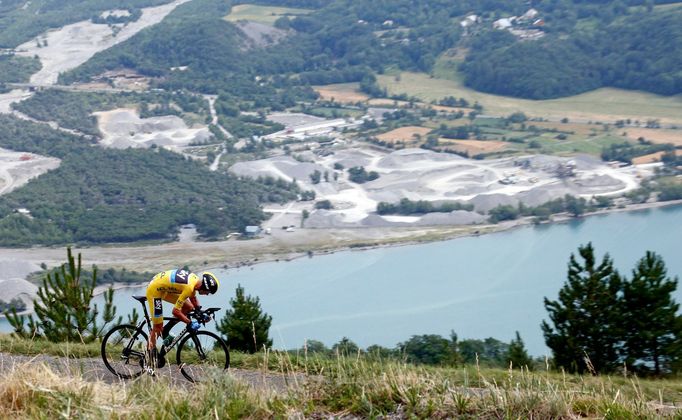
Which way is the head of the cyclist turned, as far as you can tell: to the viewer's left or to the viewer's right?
to the viewer's right

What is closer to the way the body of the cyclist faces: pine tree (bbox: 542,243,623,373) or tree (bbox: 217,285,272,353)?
the pine tree

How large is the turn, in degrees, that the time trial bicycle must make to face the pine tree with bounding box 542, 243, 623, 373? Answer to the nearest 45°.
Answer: approximately 45° to its left

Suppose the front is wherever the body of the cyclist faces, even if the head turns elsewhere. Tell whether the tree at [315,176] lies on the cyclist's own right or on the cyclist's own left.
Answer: on the cyclist's own left

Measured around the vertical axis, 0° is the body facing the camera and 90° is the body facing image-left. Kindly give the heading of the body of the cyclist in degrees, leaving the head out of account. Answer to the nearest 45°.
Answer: approximately 270°

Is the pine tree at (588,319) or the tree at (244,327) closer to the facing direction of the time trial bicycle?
the pine tree

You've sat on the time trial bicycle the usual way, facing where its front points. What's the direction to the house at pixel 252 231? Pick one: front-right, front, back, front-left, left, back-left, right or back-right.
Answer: left

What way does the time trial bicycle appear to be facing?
to the viewer's right

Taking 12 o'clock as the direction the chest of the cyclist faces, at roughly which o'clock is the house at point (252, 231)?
The house is roughly at 9 o'clock from the cyclist.

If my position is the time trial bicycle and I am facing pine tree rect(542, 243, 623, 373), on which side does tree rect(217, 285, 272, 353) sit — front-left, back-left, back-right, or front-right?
front-left
